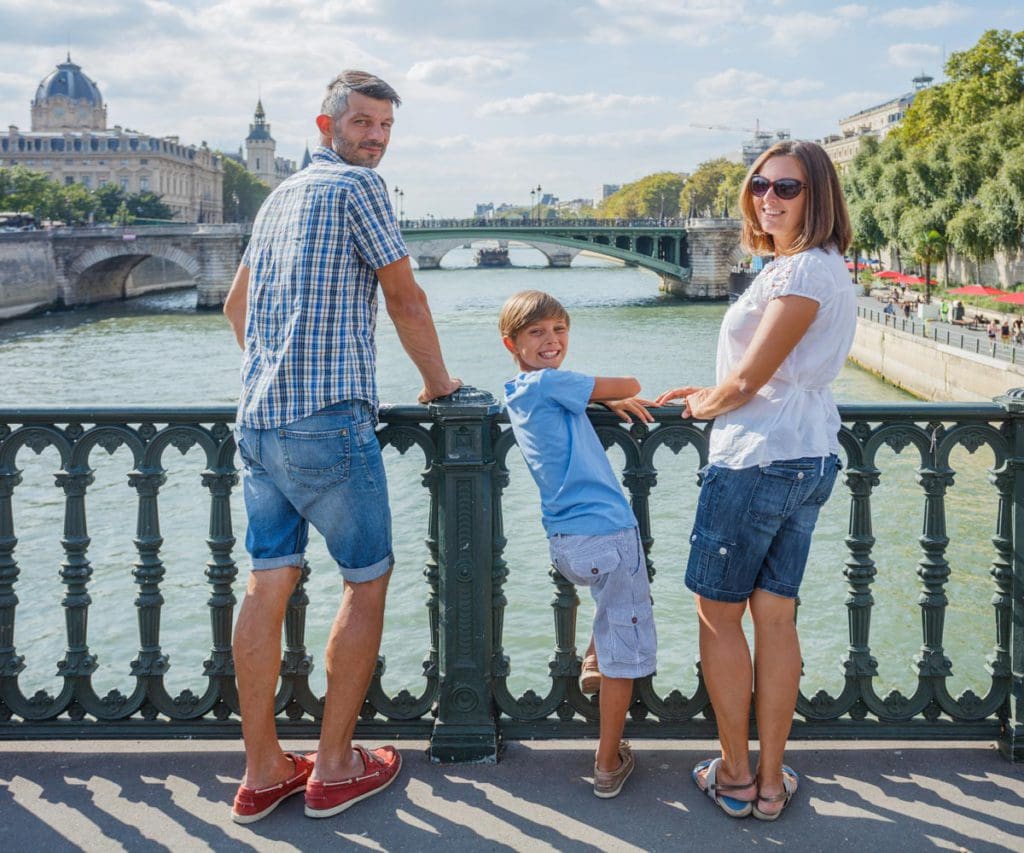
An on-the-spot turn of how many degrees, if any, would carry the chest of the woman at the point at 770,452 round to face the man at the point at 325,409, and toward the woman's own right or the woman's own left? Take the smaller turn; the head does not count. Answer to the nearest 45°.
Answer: approximately 45° to the woman's own left

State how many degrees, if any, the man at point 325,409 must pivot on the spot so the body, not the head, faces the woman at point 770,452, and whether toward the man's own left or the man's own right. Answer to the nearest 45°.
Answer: approximately 45° to the man's own right

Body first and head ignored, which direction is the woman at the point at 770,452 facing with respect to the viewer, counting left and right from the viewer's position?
facing away from the viewer and to the left of the viewer

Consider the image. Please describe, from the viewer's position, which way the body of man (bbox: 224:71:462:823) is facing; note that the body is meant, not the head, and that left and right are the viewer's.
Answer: facing away from the viewer and to the right of the viewer

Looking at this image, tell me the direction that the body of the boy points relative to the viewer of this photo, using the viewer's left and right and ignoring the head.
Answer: facing away from the viewer and to the right of the viewer
